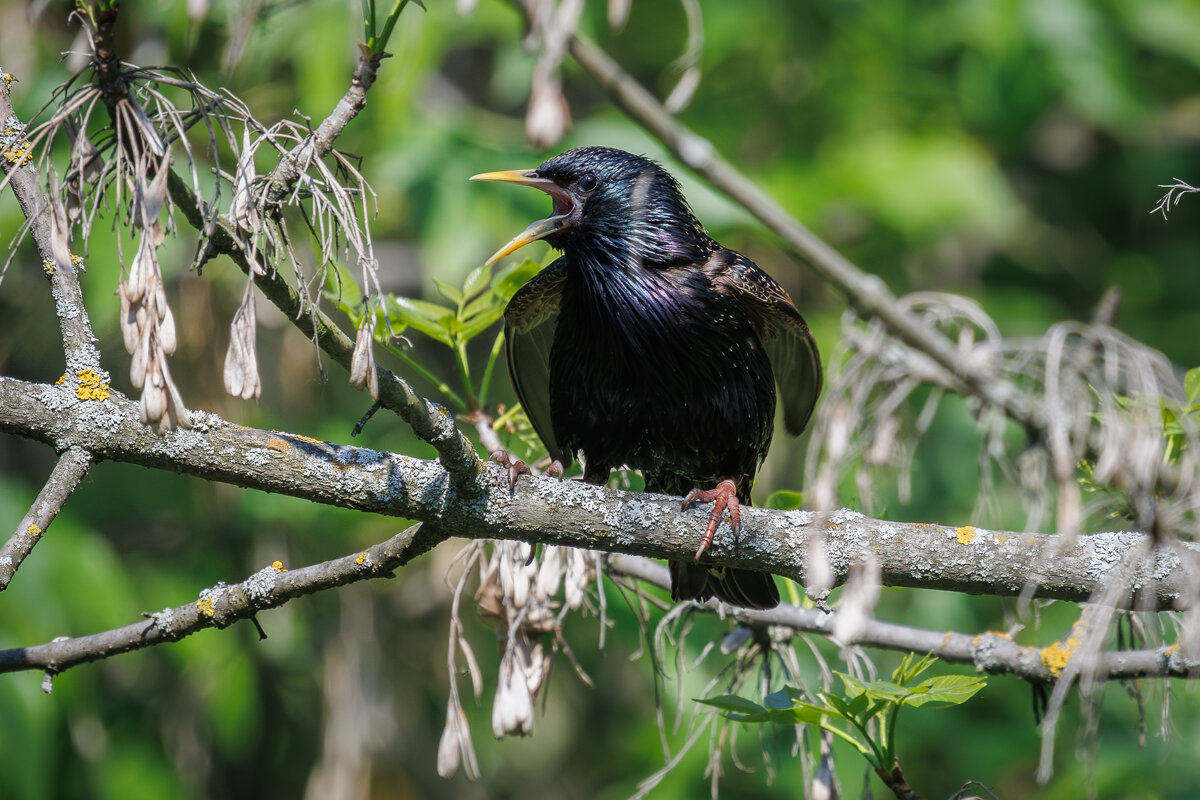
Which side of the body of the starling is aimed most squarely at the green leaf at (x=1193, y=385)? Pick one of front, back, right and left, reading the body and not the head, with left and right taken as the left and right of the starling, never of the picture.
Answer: left

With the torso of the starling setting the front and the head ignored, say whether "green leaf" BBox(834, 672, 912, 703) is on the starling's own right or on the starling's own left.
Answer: on the starling's own left

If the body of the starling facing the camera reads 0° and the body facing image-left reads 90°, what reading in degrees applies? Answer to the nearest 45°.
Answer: approximately 45°

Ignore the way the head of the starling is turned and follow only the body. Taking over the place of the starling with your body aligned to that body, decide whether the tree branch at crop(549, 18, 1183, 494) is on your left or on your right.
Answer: on your left
